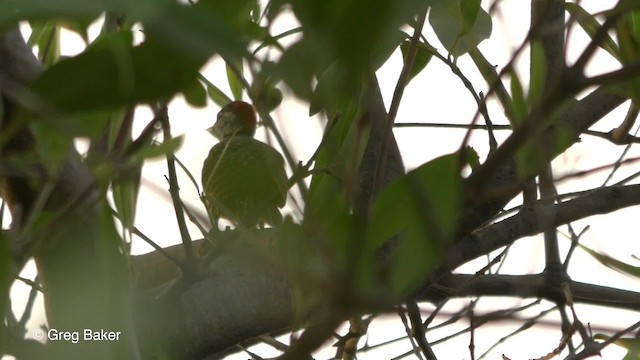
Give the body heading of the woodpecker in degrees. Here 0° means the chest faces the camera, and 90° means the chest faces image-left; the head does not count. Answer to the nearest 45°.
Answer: approximately 180°
